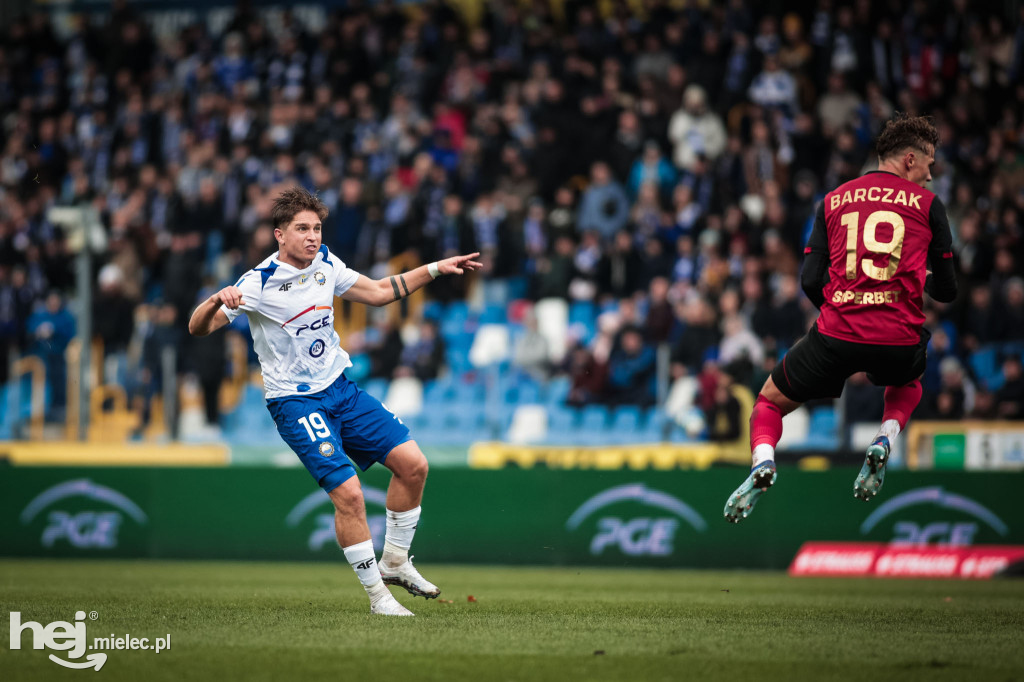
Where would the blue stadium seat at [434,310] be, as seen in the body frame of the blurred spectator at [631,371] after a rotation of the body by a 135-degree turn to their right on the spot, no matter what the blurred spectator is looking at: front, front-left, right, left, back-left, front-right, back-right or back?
front

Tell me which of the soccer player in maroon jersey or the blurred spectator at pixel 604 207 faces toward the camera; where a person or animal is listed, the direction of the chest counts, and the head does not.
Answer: the blurred spectator

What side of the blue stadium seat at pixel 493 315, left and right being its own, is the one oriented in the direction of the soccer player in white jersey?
front

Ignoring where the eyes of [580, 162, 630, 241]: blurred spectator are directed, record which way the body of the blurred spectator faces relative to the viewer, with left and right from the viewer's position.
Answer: facing the viewer

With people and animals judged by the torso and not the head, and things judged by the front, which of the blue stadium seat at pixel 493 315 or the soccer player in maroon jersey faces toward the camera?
the blue stadium seat

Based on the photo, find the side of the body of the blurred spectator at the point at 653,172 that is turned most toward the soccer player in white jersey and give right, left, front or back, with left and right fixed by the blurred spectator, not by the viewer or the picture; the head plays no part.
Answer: front

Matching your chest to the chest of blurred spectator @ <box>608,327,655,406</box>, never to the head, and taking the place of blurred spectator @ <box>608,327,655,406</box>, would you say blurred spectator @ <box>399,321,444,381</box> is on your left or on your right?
on your right

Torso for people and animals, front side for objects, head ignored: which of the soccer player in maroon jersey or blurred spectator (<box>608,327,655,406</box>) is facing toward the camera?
the blurred spectator

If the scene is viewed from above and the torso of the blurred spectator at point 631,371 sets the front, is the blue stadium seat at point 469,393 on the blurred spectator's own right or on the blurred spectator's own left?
on the blurred spectator's own right

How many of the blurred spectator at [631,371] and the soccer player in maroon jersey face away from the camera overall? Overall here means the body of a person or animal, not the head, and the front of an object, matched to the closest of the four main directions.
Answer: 1

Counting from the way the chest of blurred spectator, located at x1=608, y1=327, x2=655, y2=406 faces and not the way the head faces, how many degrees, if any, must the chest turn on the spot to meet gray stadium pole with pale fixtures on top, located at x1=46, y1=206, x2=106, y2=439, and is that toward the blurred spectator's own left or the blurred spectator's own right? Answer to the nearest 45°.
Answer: approximately 90° to the blurred spectator's own right

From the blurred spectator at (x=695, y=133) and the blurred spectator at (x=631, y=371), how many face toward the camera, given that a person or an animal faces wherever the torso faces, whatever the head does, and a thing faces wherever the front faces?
2

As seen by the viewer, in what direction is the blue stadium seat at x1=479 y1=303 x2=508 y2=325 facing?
toward the camera

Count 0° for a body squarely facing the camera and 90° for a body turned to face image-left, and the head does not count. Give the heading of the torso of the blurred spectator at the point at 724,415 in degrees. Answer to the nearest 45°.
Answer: approximately 0°

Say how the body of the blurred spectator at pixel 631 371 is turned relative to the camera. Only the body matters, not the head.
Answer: toward the camera

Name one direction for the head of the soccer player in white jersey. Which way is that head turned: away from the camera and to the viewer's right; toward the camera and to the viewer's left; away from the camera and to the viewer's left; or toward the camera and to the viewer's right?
toward the camera and to the viewer's right

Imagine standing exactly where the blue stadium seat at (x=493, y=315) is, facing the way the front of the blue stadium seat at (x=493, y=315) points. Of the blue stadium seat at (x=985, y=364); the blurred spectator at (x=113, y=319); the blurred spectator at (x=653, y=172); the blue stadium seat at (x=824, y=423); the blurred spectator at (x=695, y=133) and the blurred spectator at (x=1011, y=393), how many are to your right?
1

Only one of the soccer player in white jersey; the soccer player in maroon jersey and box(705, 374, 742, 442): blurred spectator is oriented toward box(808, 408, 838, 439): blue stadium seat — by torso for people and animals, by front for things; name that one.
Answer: the soccer player in maroon jersey

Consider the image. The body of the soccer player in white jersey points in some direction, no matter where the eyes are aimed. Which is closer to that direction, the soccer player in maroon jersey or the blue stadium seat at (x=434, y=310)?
the soccer player in maroon jersey

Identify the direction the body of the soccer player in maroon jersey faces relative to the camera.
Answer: away from the camera
